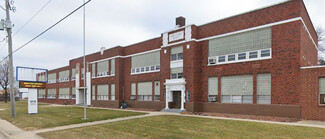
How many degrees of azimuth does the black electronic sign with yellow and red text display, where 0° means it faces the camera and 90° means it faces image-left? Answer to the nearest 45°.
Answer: approximately 0°

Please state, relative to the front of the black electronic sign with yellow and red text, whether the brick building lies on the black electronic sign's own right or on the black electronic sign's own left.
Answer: on the black electronic sign's own left

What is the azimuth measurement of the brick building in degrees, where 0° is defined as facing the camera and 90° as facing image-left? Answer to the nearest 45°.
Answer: approximately 45°
